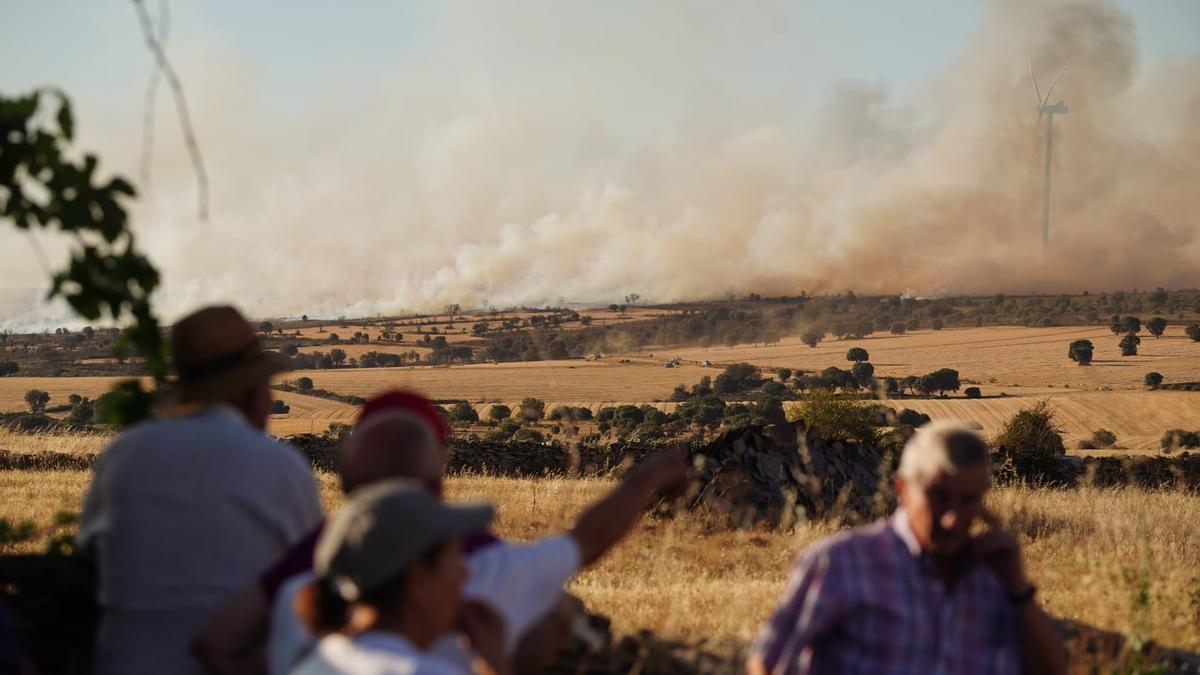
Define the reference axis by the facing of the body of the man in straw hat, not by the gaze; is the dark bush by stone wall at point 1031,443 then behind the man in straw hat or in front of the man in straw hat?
in front

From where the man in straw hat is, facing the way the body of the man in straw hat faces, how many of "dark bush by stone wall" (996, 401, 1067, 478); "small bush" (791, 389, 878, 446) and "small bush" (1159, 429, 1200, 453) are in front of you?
3

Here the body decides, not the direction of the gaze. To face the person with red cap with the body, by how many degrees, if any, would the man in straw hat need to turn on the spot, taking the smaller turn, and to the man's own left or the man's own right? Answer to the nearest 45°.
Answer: approximately 90° to the man's own right

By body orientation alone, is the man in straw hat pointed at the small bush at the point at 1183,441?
yes

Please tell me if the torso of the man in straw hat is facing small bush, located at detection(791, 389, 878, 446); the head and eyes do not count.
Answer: yes

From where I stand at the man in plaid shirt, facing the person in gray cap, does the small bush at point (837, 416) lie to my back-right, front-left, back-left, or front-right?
back-right

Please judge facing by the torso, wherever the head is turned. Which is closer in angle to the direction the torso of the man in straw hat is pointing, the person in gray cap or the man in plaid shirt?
the man in plaid shirt

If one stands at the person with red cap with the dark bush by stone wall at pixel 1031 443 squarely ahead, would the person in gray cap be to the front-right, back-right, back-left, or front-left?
back-right

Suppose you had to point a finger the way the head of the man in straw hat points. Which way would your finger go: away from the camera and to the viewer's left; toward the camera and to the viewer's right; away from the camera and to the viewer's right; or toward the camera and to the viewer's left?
away from the camera and to the viewer's right

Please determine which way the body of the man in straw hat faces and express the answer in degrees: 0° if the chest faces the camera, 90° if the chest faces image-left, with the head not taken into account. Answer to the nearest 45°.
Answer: approximately 225°

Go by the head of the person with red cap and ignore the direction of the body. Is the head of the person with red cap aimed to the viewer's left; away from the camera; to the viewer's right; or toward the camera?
away from the camera

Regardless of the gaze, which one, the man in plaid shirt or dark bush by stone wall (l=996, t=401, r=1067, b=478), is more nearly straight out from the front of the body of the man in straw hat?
the dark bush by stone wall

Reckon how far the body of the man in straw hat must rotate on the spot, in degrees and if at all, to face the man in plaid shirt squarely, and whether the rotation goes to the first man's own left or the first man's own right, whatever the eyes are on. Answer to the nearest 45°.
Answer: approximately 45° to the first man's own right
